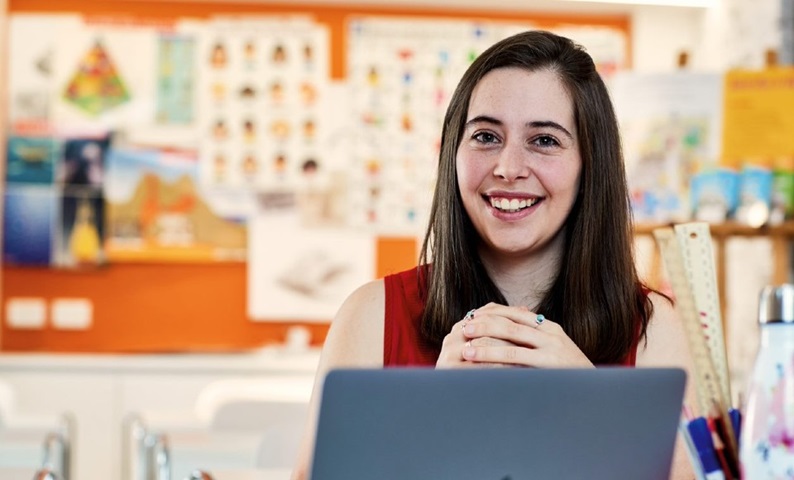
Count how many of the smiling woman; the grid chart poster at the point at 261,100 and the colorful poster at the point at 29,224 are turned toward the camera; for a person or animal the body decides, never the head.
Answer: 3

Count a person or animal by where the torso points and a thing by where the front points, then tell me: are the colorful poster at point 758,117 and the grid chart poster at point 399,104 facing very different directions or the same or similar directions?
same or similar directions

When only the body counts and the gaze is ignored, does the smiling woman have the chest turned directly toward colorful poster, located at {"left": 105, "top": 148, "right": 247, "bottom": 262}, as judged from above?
no

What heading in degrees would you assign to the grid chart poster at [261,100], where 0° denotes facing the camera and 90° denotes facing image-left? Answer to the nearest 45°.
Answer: approximately 0°

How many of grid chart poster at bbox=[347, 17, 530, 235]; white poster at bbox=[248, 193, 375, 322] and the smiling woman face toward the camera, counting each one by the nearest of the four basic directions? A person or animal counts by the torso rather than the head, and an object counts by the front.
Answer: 3

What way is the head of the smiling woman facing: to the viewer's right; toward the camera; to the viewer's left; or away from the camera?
toward the camera

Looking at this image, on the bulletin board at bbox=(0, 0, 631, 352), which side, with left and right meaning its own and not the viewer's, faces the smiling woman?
front

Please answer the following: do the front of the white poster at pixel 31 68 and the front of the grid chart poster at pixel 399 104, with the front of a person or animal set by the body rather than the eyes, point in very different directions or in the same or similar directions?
same or similar directions

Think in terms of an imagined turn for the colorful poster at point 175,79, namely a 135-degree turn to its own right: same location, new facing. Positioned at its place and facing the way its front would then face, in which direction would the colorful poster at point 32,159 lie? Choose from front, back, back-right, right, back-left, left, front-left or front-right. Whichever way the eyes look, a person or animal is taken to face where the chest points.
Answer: front-left

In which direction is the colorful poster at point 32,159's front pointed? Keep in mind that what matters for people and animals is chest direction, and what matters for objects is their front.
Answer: toward the camera

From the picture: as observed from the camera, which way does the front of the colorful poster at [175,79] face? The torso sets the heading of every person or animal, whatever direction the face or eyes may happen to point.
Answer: facing the viewer

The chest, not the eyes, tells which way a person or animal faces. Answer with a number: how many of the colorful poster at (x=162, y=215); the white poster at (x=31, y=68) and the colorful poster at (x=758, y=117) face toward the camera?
3

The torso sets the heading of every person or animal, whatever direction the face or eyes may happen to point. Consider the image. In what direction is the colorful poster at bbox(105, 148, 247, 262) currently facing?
toward the camera

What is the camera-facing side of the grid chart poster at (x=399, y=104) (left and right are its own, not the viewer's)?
front

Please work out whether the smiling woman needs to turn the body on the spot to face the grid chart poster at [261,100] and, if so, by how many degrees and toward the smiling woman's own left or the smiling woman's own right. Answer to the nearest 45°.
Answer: approximately 180°

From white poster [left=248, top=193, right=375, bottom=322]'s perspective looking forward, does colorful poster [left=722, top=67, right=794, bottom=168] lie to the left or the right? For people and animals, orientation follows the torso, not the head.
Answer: on its left
